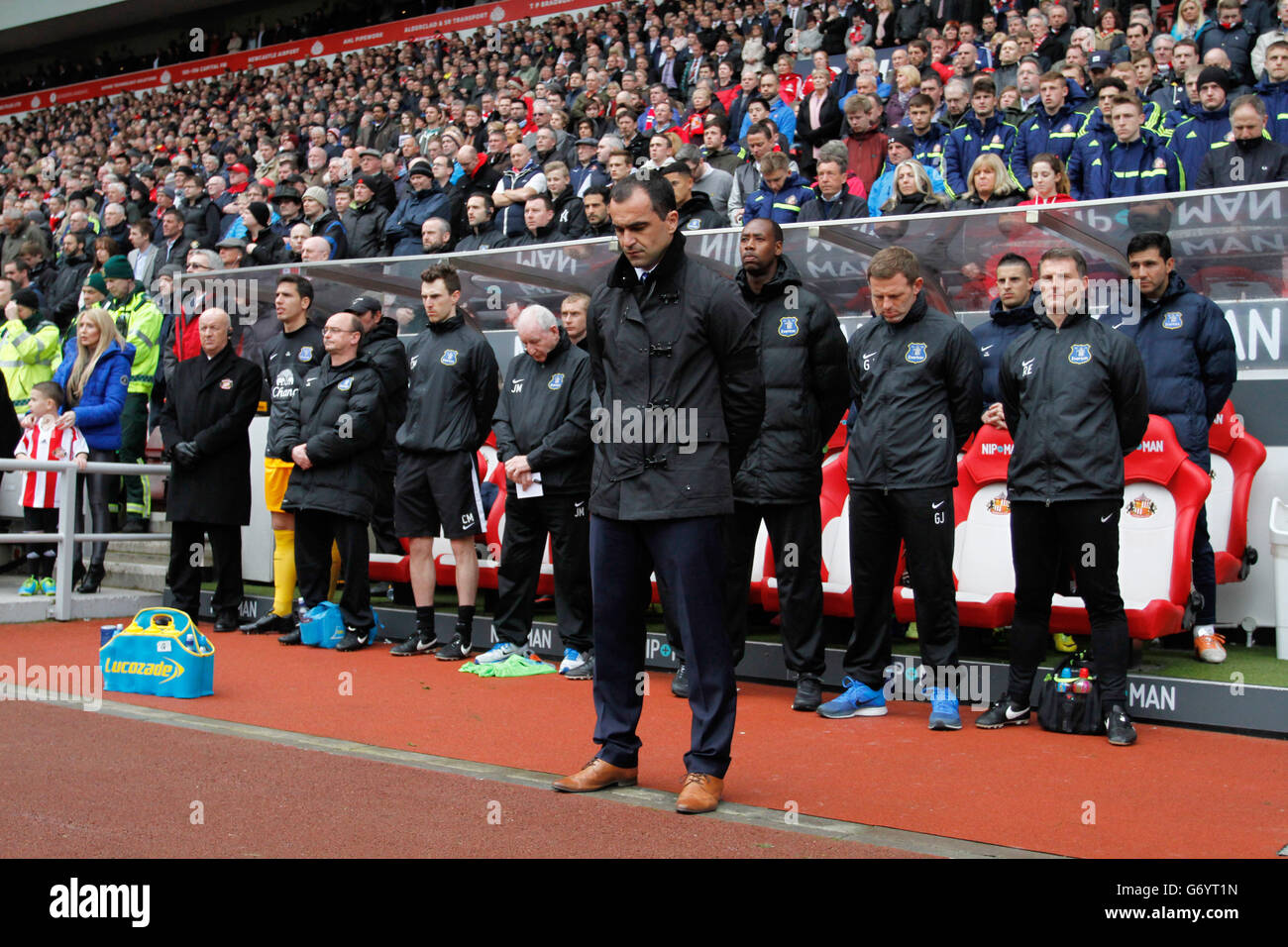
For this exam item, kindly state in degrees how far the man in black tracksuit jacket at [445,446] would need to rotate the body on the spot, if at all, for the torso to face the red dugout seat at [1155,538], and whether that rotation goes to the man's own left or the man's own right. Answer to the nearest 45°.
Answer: approximately 90° to the man's own left

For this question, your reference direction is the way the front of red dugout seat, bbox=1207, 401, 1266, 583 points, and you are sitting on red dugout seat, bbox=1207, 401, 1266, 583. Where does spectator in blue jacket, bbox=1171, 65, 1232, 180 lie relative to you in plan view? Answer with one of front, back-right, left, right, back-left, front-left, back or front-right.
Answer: back-right

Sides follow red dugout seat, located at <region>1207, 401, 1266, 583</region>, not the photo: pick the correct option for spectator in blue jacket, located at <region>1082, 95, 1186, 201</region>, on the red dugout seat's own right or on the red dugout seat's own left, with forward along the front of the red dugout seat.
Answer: on the red dugout seat's own right

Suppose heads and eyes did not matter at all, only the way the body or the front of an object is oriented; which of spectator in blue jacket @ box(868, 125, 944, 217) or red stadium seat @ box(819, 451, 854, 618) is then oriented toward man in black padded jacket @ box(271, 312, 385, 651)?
the spectator in blue jacket

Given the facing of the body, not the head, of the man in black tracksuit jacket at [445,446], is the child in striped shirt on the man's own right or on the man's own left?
on the man's own right

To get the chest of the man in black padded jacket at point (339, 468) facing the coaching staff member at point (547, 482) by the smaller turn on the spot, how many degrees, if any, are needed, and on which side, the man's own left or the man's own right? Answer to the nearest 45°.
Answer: approximately 90° to the man's own left

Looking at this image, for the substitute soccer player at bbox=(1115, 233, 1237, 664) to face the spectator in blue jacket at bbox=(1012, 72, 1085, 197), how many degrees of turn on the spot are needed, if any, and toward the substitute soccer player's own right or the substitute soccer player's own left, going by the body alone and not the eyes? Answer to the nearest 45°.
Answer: approximately 135° to the substitute soccer player's own right

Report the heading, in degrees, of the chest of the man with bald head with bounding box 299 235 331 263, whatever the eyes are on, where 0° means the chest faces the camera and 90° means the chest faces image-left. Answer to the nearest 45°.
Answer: approximately 45°

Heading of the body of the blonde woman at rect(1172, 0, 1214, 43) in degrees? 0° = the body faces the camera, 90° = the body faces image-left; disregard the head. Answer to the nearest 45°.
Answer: approximately 45°
